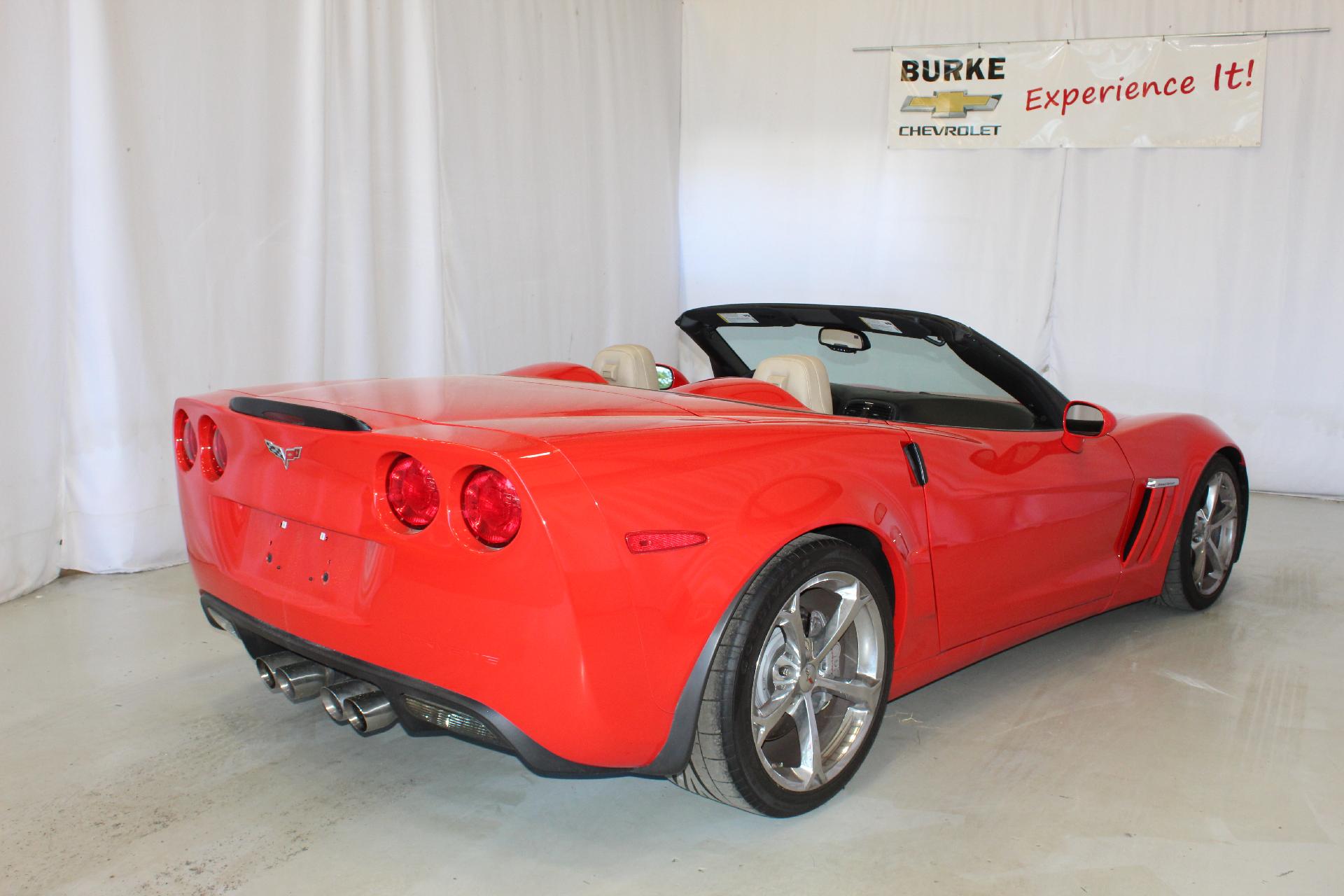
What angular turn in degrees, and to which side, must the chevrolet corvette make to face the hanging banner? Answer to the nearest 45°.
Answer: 0° — it already faces it

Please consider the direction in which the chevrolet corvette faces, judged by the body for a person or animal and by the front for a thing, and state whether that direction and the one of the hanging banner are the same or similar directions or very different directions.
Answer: very different directions

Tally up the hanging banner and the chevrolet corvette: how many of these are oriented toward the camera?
1

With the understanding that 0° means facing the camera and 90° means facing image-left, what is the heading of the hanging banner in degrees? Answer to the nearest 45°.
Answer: approximately 0°

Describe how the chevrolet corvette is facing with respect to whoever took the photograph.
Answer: facing away from the viewer and to the right of the viewer

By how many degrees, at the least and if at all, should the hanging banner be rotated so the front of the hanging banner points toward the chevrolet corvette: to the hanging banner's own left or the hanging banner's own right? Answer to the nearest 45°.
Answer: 0° — it already faces it
